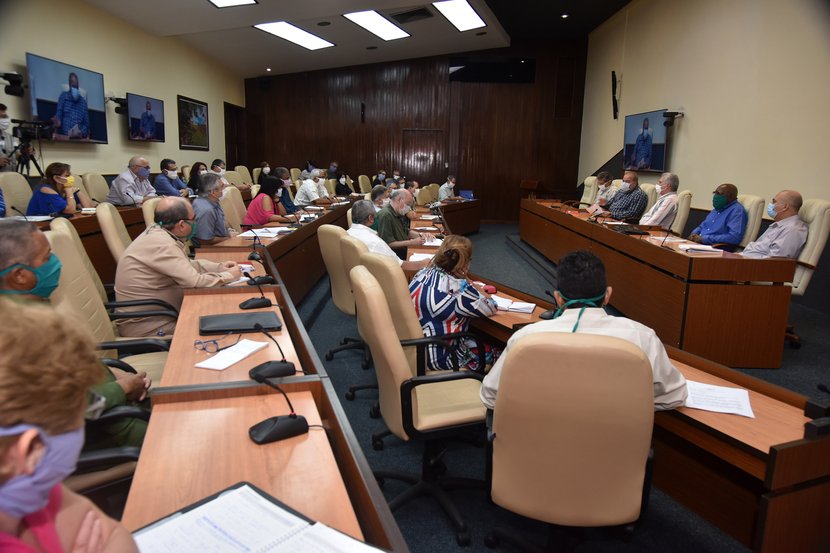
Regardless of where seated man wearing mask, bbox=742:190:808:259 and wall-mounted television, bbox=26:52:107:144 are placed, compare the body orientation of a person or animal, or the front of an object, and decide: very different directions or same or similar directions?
very different directions

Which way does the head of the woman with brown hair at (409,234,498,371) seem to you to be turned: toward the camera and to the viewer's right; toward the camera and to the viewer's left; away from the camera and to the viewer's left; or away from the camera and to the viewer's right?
away from the camera and to the viewer's right

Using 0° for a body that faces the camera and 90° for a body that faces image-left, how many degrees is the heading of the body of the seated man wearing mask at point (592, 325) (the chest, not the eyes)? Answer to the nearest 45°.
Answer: approximately 180°

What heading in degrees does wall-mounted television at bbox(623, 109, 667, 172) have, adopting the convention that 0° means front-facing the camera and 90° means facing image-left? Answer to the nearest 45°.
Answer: approximately 45°

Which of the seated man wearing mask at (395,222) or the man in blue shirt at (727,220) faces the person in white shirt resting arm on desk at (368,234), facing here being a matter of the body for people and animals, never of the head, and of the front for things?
the man in blue shirt

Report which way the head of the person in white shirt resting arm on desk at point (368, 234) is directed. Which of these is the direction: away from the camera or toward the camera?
away from the camera

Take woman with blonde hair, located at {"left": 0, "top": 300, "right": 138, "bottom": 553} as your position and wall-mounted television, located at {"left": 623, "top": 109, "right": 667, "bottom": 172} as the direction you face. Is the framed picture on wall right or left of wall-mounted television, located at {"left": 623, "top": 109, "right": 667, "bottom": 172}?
left

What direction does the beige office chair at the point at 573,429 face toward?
away from the camera

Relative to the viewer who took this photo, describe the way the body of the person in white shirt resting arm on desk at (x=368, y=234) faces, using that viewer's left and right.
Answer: facing away from the viewer and to the right of the viewer

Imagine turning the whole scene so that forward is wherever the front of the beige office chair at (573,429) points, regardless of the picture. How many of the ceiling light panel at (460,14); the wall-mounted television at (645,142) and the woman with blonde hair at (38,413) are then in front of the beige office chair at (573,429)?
2

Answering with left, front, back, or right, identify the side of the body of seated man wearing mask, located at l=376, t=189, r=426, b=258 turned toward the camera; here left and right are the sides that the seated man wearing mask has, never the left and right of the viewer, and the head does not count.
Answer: right
